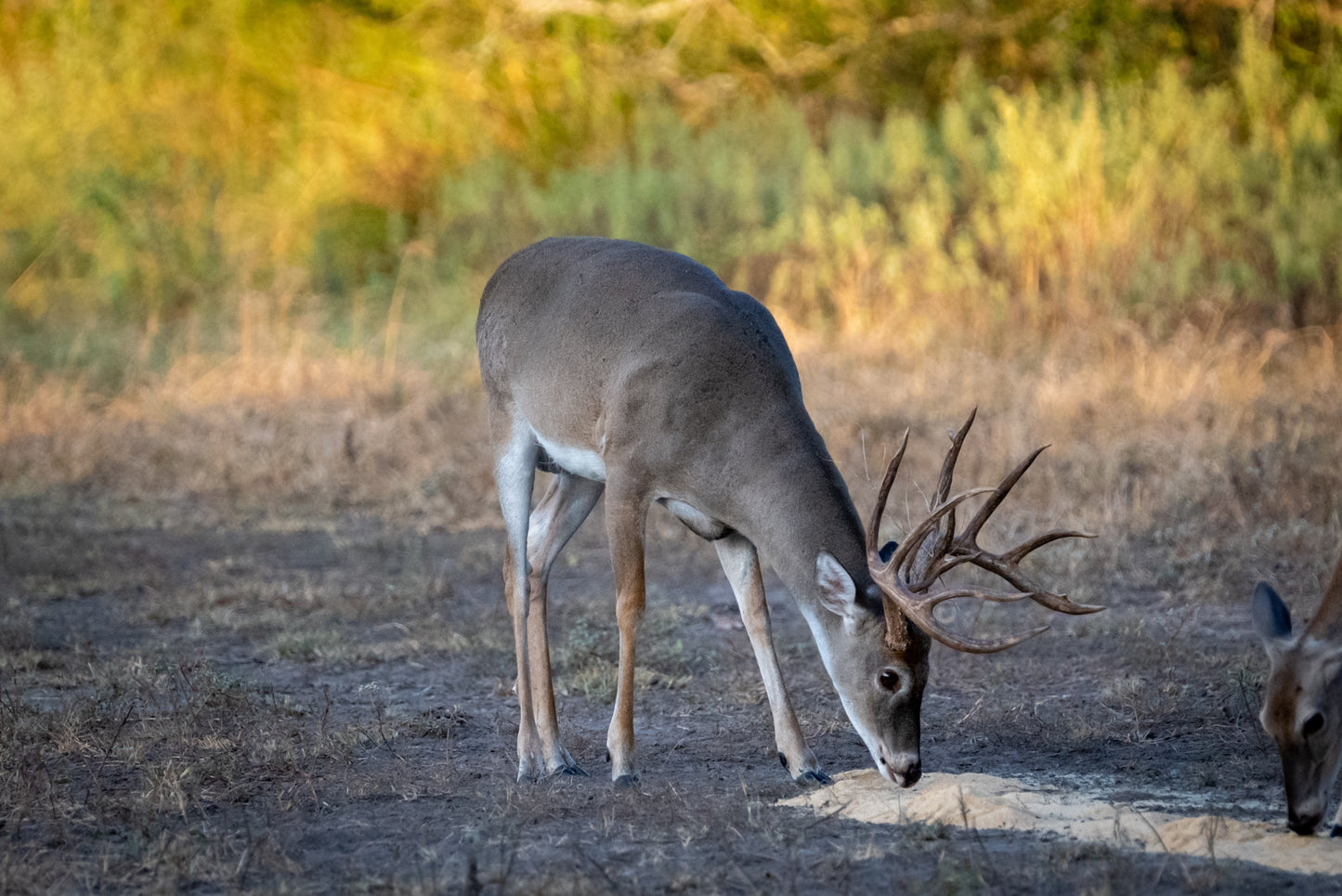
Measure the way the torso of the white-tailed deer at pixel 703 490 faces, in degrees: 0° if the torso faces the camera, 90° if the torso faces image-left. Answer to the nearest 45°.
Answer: approximately 315°
